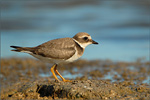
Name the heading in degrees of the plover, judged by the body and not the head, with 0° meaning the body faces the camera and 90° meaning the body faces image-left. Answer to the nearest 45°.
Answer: approximately 270°
